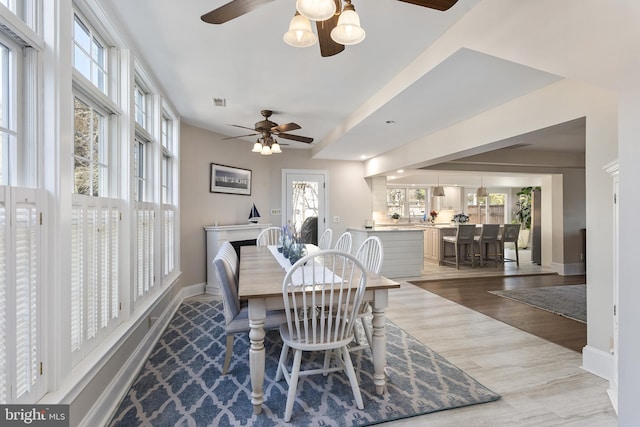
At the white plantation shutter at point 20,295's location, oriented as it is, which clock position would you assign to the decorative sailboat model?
The decorative sailboat model is roughly at 9 o'clock from the white plantation shutter.

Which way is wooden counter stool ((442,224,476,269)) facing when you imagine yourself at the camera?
facing away from the viewer and to the left of the viewer

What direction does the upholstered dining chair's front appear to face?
to the viewer's right

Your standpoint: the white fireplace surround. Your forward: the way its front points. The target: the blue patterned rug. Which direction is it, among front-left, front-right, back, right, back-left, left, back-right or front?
front-right

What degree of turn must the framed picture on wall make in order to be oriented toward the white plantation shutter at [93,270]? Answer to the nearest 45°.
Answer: approximately 45° to its right

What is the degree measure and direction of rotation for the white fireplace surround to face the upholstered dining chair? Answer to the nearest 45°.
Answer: approximately 45° to its right

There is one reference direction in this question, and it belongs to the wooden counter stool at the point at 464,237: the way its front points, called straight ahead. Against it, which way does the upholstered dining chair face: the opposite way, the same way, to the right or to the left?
to the right

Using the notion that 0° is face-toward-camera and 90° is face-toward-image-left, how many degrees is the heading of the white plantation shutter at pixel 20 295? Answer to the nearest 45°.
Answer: approximately 315°

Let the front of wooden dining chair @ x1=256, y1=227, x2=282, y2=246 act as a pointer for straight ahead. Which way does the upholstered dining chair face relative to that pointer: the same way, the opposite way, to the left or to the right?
to the left

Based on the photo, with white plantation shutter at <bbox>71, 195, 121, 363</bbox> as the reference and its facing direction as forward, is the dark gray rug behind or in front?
in front

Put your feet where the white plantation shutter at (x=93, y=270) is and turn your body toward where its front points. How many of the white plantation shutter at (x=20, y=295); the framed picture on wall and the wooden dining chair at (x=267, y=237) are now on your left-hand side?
2

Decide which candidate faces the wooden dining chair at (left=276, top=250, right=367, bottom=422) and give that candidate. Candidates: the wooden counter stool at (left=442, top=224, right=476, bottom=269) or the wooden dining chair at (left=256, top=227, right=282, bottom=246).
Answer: the wooden dining chair at (left=256, top=227, right=282, bottom=246)

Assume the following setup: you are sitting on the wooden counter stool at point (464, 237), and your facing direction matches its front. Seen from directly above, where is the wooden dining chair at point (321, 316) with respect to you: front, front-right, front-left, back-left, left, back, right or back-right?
back-left

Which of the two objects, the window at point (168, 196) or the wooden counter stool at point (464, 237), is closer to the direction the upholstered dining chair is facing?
the wooden counter stool

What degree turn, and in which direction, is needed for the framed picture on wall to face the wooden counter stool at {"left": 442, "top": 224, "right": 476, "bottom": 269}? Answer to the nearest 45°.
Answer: approximately 45° to its left
